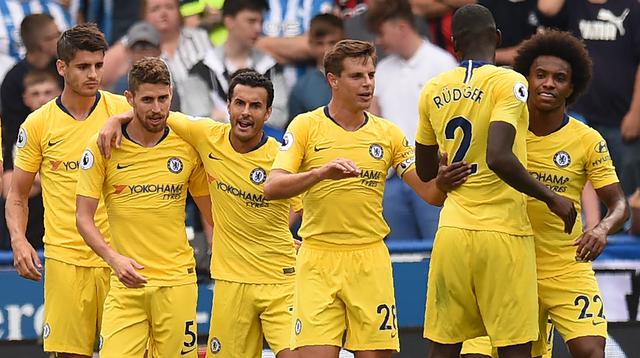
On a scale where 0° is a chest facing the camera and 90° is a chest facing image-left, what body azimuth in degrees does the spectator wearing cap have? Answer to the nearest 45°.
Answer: approximately 0°
